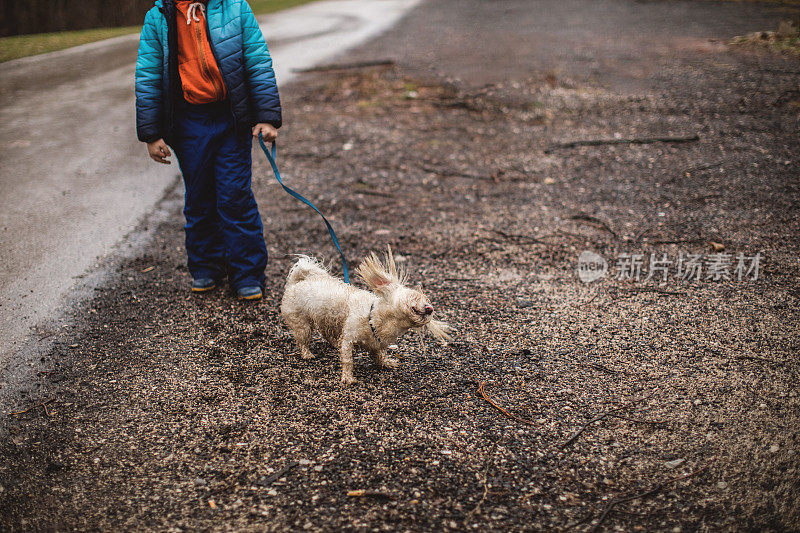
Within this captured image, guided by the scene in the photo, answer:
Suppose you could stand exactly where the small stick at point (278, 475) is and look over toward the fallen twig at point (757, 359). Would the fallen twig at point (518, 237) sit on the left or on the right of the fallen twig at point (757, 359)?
left

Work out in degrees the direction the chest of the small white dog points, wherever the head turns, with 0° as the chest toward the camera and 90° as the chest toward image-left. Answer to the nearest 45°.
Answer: approximately 315°

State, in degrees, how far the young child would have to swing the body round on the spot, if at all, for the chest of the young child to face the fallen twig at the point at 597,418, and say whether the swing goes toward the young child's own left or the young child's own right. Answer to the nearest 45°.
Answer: approximately 45° to the young child's own left

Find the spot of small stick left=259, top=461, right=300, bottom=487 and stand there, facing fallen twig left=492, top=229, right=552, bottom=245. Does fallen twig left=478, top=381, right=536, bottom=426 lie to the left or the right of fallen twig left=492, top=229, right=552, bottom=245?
right

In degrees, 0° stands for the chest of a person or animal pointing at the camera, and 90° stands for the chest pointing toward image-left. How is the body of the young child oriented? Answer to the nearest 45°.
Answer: approximately 0°

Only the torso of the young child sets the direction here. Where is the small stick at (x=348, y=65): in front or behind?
behind

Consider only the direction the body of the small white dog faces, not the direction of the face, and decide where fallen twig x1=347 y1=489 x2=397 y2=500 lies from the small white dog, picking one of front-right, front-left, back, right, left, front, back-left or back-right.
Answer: front-right

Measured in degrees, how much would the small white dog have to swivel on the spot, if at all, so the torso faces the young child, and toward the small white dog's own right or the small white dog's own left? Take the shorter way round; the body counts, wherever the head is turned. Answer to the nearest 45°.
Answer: approximately 180°

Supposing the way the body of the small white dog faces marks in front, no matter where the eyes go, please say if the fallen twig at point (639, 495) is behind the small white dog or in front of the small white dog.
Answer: in front

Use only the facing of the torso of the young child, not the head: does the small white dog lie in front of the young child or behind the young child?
in front

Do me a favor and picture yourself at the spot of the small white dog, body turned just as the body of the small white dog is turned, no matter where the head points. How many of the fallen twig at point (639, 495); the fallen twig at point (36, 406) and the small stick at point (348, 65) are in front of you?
1
